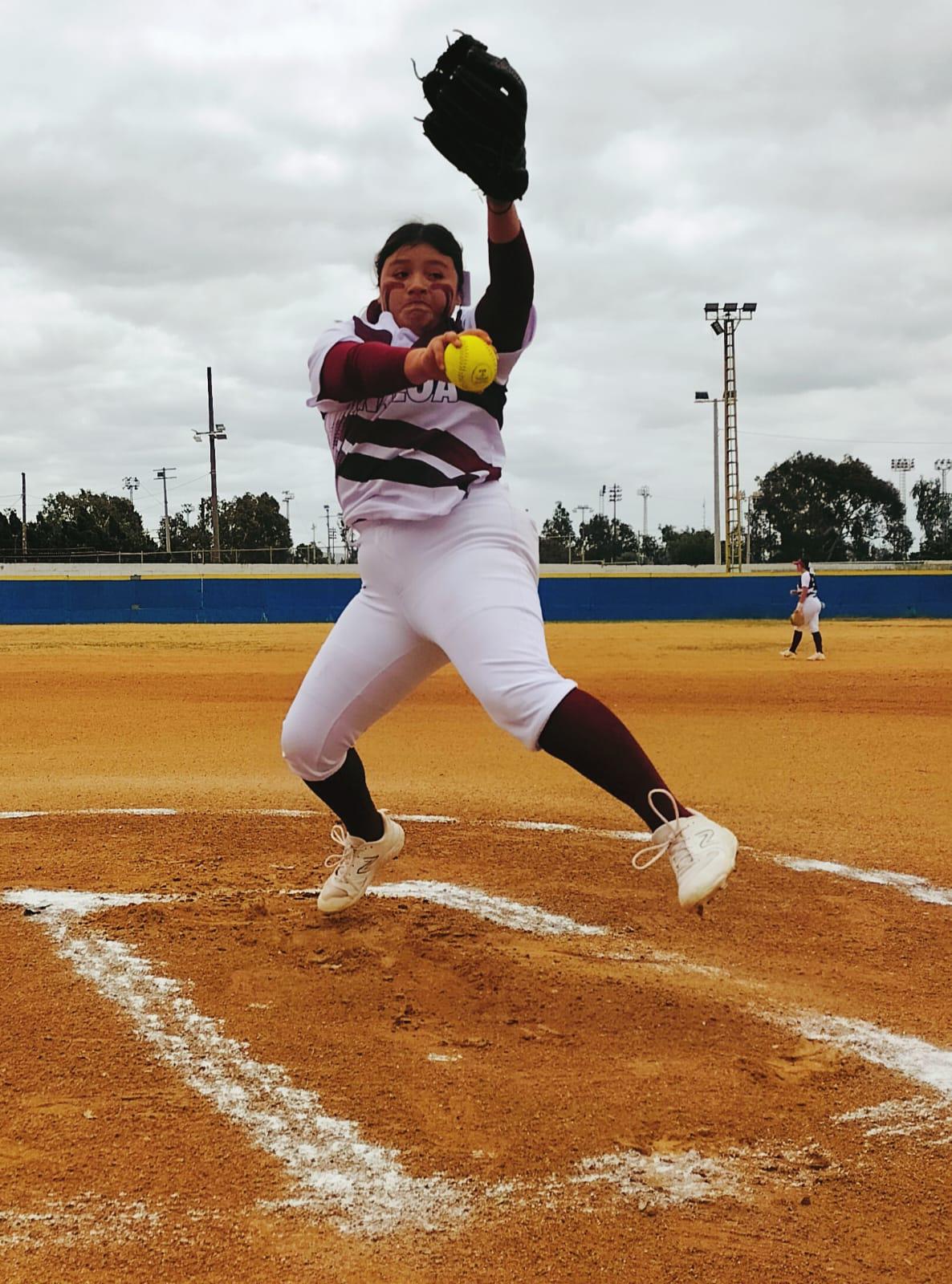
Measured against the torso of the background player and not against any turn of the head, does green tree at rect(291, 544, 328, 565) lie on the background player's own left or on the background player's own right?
on the background player's own right

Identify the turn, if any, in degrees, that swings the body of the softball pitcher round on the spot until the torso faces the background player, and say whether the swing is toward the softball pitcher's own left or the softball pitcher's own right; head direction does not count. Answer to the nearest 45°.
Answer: approximately 180°

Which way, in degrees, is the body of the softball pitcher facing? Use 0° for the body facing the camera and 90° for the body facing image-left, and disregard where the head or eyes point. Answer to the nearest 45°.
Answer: approximately 0°

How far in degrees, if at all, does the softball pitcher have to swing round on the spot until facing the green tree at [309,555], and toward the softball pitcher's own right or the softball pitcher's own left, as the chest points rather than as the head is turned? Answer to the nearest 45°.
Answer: approximately 180°

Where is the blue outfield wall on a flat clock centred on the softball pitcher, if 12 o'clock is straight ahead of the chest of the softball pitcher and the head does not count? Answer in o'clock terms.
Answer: The blue outfield wall is roughly at 6 o'clock from the softball pitcher.
